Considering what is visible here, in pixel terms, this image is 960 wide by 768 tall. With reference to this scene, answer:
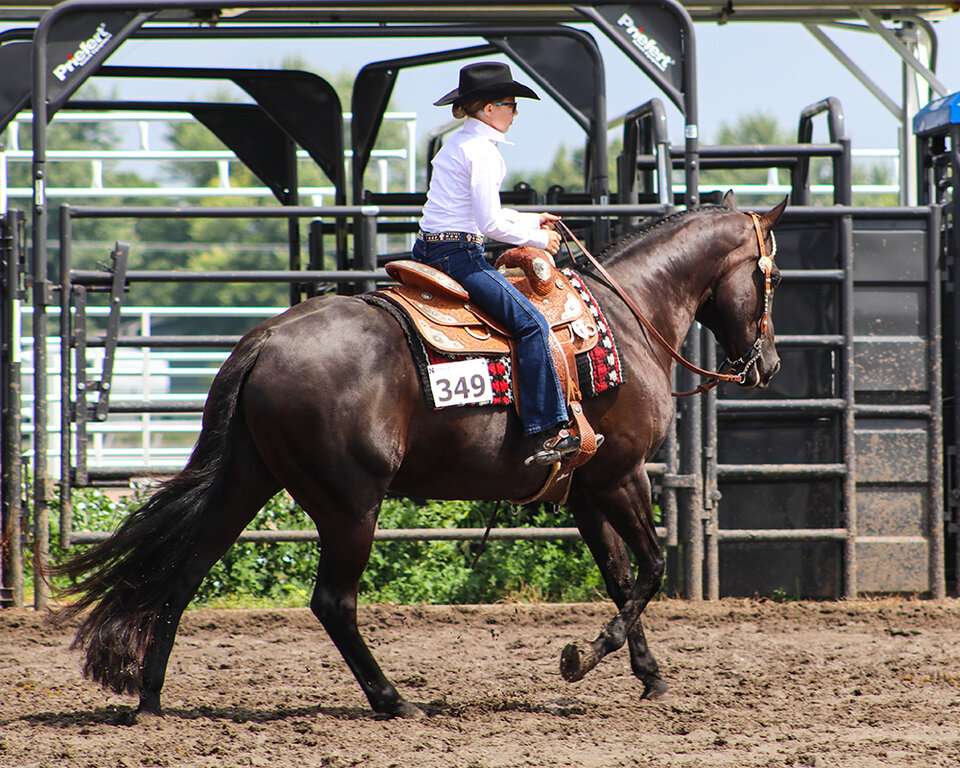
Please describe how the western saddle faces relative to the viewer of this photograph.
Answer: facing to the right of the viewer

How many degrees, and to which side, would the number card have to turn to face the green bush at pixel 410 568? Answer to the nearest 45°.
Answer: approximately 180°

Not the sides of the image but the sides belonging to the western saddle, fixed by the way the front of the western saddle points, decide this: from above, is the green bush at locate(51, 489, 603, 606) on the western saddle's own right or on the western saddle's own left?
on the western saddle's own left

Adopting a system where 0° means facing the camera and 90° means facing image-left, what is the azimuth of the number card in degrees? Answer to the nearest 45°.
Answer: approximately 0°

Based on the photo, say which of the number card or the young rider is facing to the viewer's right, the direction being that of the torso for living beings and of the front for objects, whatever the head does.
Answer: the young rider

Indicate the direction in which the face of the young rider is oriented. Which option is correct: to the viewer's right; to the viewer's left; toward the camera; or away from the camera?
to the viewer's right

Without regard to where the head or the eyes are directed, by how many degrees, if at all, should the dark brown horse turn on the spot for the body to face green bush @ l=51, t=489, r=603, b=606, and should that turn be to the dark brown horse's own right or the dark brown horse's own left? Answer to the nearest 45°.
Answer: approximately 90° to the dark brown horse's own left

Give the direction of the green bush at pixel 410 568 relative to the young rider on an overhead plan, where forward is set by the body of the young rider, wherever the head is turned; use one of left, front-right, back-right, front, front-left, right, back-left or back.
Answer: left

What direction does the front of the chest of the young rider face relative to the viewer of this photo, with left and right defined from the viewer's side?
facing to the right of the viewer

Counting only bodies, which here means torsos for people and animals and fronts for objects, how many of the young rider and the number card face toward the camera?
1

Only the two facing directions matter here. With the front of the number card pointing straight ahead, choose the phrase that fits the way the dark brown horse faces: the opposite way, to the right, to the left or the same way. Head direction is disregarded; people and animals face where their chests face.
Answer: to the left

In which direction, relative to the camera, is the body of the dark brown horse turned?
to the viewer's right

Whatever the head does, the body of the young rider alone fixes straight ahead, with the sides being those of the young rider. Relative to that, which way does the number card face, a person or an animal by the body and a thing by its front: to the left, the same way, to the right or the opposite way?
to the right
